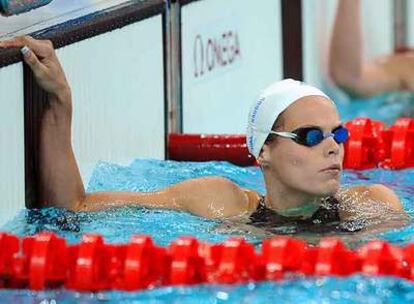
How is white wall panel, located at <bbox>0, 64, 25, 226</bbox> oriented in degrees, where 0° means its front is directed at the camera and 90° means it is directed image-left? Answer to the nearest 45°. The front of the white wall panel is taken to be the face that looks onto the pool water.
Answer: approximately 315°

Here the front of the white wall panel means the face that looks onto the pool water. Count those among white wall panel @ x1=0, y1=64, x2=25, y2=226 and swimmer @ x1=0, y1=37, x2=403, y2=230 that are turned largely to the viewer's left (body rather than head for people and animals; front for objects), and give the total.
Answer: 0

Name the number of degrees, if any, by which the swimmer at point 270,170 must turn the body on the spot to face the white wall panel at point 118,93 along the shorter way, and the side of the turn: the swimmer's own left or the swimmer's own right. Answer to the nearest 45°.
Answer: approximately 180°

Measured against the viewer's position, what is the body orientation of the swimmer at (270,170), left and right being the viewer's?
facing the viewer and to the right of the viewer

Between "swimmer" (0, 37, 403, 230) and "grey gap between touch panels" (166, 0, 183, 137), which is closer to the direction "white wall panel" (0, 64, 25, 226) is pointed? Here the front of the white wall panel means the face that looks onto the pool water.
the swimmer

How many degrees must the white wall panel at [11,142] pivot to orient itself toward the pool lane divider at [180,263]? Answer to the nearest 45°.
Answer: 0° — it already faces it

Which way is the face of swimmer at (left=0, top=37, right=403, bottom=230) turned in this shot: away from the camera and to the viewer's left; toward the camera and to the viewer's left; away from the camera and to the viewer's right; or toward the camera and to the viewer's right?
toward the camera and to the viewer's right
